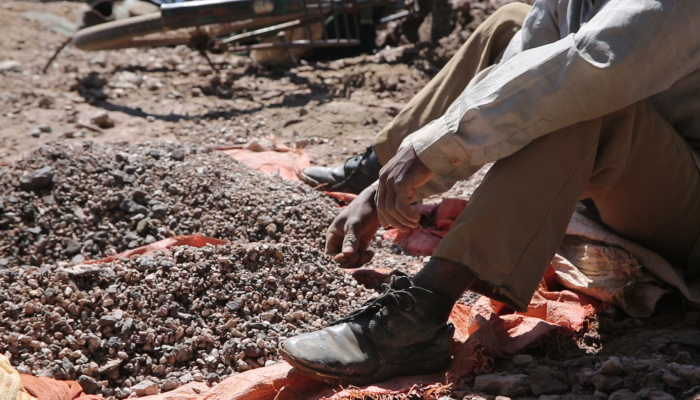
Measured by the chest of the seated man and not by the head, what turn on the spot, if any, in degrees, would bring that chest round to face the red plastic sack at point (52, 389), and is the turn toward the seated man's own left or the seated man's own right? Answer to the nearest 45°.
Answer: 0° — they already face it

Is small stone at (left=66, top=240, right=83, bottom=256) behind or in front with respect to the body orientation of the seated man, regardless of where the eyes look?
in front

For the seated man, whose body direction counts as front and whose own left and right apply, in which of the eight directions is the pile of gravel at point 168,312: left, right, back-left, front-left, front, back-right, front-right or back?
front

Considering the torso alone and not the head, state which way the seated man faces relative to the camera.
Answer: to the viewer's left

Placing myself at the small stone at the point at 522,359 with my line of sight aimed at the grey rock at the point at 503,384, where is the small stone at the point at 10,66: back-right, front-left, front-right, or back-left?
back-right

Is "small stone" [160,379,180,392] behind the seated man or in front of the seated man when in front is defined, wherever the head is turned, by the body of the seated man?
in front

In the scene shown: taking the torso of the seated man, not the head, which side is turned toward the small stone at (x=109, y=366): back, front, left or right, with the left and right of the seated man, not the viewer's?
front

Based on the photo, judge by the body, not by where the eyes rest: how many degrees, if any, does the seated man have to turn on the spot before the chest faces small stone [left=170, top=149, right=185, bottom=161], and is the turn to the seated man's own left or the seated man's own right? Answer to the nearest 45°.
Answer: approximately 45° to the seated man's own right

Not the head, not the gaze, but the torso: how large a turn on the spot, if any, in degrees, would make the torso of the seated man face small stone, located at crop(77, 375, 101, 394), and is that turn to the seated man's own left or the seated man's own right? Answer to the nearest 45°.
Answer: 0° — they already face it
